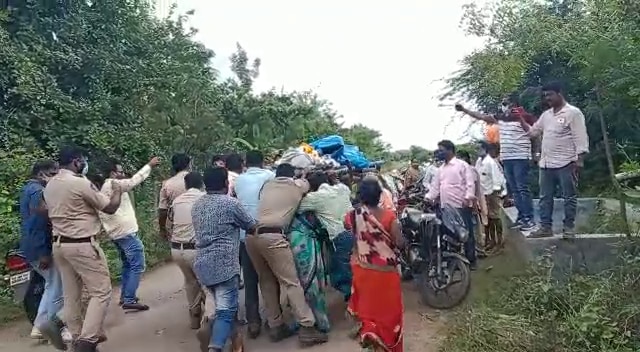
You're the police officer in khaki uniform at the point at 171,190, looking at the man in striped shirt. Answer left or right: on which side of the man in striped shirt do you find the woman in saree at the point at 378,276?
right

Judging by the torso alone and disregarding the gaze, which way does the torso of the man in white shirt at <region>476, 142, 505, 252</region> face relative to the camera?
to the viewer's left

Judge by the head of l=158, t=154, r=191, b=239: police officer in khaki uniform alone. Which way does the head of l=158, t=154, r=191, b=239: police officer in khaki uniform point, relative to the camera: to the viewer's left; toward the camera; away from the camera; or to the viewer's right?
away from the camera

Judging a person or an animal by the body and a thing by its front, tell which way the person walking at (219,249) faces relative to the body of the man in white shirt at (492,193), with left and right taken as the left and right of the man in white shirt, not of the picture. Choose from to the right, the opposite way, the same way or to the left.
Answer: to the right

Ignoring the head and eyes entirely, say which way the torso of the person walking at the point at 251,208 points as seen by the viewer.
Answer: away from the camera

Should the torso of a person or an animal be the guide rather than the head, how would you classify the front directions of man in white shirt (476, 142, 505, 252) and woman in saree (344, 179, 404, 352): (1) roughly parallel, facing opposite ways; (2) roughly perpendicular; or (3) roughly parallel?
roughly perpendicular

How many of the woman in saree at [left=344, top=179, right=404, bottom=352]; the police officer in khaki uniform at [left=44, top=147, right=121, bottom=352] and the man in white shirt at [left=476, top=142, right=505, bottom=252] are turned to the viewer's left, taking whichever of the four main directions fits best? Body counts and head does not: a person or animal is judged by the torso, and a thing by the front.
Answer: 1

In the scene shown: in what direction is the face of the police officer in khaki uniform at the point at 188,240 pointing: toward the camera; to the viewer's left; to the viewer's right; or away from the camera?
away from the camera

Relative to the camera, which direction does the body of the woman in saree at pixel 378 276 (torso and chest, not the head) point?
away from the camera

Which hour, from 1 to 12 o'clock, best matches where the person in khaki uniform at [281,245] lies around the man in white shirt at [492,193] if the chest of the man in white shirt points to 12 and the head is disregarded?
The person in khaki uniform is roughly at 10 o'clock from the man in white shirt.

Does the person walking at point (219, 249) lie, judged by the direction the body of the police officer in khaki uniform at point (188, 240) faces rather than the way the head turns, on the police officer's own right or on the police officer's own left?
on the police officer's own right
